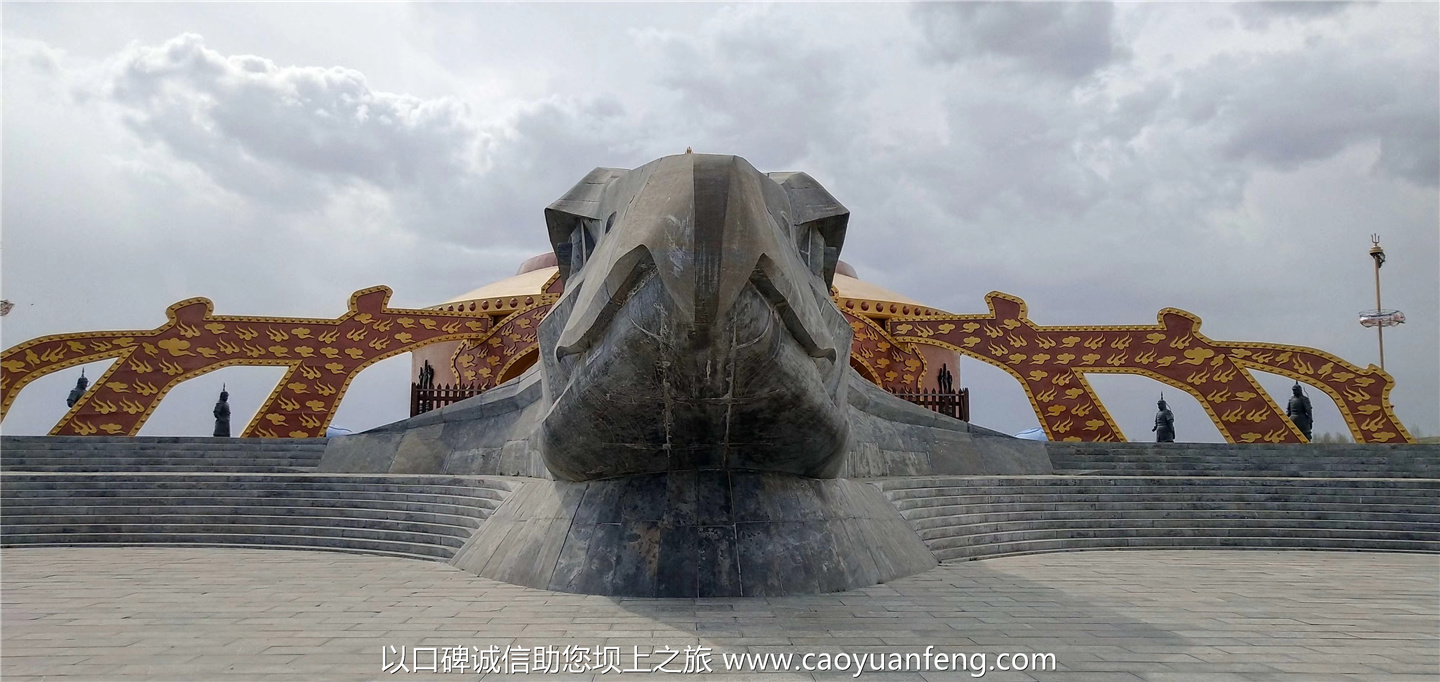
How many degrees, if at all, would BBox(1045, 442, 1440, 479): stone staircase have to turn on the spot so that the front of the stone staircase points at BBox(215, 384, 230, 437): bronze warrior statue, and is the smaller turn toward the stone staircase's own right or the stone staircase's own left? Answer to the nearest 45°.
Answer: approximately 90° to the stone staircase's own right

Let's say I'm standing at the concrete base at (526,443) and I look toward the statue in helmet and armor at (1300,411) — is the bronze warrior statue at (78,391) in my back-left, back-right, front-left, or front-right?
back-left

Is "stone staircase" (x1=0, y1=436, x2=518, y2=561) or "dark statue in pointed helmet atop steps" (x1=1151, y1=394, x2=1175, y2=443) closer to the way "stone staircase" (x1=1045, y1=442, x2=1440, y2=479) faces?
the stone staircase

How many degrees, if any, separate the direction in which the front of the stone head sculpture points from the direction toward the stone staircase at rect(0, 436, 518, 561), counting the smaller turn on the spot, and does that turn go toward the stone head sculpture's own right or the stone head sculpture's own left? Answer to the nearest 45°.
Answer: approximately 135° to the stone head sculpture's own right

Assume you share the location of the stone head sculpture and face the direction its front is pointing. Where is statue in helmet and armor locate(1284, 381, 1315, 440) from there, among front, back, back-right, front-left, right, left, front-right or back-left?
back-left

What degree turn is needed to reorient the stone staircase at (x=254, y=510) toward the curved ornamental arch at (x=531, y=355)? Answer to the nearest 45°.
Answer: approximately 135° to its left

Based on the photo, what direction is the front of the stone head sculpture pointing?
toward the camera

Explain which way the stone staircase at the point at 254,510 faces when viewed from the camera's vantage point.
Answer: facing the viewer

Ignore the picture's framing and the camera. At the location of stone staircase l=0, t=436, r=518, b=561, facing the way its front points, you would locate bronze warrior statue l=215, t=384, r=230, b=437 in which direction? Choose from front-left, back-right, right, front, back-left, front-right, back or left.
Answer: back

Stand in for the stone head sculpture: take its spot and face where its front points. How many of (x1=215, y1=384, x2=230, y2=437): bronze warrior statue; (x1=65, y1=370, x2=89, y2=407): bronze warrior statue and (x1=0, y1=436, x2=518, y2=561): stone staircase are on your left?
0

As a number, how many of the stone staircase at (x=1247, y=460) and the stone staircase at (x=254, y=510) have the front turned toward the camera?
2

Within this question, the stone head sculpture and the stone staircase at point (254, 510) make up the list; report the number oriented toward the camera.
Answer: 2

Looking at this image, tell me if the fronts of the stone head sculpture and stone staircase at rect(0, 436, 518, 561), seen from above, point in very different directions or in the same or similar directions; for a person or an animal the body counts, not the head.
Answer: same or similar directions
